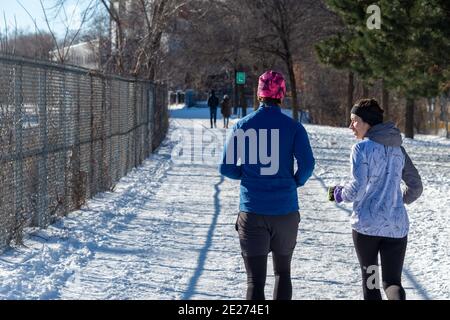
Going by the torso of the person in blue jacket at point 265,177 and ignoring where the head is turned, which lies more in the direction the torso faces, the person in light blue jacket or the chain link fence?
the chain link fence

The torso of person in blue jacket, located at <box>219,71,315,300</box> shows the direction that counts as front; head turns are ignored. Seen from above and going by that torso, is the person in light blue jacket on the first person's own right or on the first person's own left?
on the first person's own right

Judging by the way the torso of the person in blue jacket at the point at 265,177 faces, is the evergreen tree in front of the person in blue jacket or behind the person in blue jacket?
in front

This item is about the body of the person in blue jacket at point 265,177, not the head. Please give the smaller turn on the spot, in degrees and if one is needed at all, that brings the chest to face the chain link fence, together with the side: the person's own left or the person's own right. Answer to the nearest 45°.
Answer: approximately 45° to the person's own left

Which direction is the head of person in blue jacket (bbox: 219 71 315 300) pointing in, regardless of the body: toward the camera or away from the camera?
away from the camera

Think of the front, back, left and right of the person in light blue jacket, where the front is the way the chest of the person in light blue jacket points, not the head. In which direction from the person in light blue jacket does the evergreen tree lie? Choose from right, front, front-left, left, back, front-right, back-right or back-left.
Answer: front-right

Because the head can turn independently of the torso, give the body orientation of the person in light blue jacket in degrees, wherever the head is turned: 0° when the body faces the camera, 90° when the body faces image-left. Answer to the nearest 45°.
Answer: approximately 135°

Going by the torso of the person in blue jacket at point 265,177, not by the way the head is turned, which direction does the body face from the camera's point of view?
away from the camera

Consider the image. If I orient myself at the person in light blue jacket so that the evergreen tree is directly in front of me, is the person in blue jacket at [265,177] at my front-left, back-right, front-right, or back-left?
back-left

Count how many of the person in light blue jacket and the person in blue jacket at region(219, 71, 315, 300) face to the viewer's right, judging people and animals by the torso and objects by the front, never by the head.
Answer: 0

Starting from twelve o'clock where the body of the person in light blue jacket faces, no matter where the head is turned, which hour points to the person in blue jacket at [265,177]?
The person in blue jacket is roughly at 10 o'clock from the person in light blue jacket.

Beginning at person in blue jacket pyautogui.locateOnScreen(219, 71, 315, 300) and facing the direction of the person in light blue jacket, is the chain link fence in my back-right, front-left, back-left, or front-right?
back-left

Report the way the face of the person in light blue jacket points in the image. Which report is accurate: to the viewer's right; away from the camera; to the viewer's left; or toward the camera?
to the viewer's left

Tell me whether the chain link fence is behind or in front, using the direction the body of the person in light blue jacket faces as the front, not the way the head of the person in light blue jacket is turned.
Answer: in front
